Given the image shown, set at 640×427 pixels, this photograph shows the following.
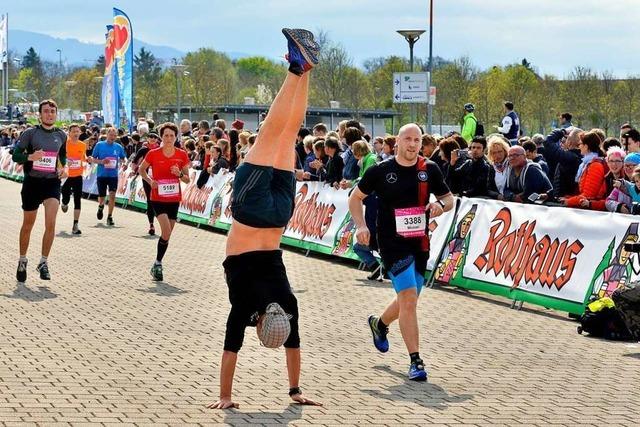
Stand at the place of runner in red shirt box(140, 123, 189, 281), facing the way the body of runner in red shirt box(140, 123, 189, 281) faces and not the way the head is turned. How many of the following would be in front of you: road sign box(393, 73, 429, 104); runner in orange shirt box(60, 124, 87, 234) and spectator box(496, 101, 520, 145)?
0

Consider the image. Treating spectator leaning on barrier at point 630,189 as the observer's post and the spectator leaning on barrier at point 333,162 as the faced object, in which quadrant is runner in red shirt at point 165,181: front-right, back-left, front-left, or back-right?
front-left

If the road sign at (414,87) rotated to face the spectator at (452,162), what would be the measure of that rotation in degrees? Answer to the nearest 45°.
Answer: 0° — it already faces them

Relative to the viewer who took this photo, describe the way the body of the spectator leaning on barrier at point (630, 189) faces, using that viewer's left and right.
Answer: facing the viewer and to the left of the viewer

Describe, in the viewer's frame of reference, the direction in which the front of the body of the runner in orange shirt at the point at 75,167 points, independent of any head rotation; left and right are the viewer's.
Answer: facing the viewer

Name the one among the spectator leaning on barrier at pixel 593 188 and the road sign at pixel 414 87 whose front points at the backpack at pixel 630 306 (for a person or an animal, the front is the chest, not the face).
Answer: the road sign

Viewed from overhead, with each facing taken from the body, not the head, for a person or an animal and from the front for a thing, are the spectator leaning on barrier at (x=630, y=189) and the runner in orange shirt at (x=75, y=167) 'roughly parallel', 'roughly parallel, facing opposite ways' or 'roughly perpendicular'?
roughly perpendicular

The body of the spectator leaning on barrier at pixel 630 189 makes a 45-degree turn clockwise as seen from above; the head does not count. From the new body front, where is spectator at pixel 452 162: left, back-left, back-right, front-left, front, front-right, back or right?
front-right

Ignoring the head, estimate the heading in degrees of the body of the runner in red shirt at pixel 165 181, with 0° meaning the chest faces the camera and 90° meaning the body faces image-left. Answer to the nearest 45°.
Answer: approximately 0°

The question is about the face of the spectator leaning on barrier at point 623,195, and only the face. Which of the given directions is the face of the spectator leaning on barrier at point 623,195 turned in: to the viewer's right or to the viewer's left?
to the viewer's left

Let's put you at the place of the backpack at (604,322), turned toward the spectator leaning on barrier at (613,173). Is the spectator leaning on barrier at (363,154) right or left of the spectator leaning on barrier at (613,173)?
left

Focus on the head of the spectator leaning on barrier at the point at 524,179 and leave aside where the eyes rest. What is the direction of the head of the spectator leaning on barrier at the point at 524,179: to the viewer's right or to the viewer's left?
to the viewer's left

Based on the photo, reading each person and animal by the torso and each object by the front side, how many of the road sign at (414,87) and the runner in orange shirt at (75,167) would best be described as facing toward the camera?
2

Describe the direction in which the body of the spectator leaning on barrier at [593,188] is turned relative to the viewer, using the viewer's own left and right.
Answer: facing to the left of the viewer

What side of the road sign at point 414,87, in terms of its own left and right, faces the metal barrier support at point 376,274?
front

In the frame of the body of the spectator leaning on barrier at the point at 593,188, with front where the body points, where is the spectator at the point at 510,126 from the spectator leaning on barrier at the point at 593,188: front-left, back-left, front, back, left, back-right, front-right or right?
right

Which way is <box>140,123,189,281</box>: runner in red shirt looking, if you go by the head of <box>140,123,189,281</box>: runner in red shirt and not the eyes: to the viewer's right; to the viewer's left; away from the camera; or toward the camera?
toward the camera

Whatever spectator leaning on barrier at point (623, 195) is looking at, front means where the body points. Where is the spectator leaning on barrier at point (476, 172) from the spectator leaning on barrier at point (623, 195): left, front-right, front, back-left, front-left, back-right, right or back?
right
